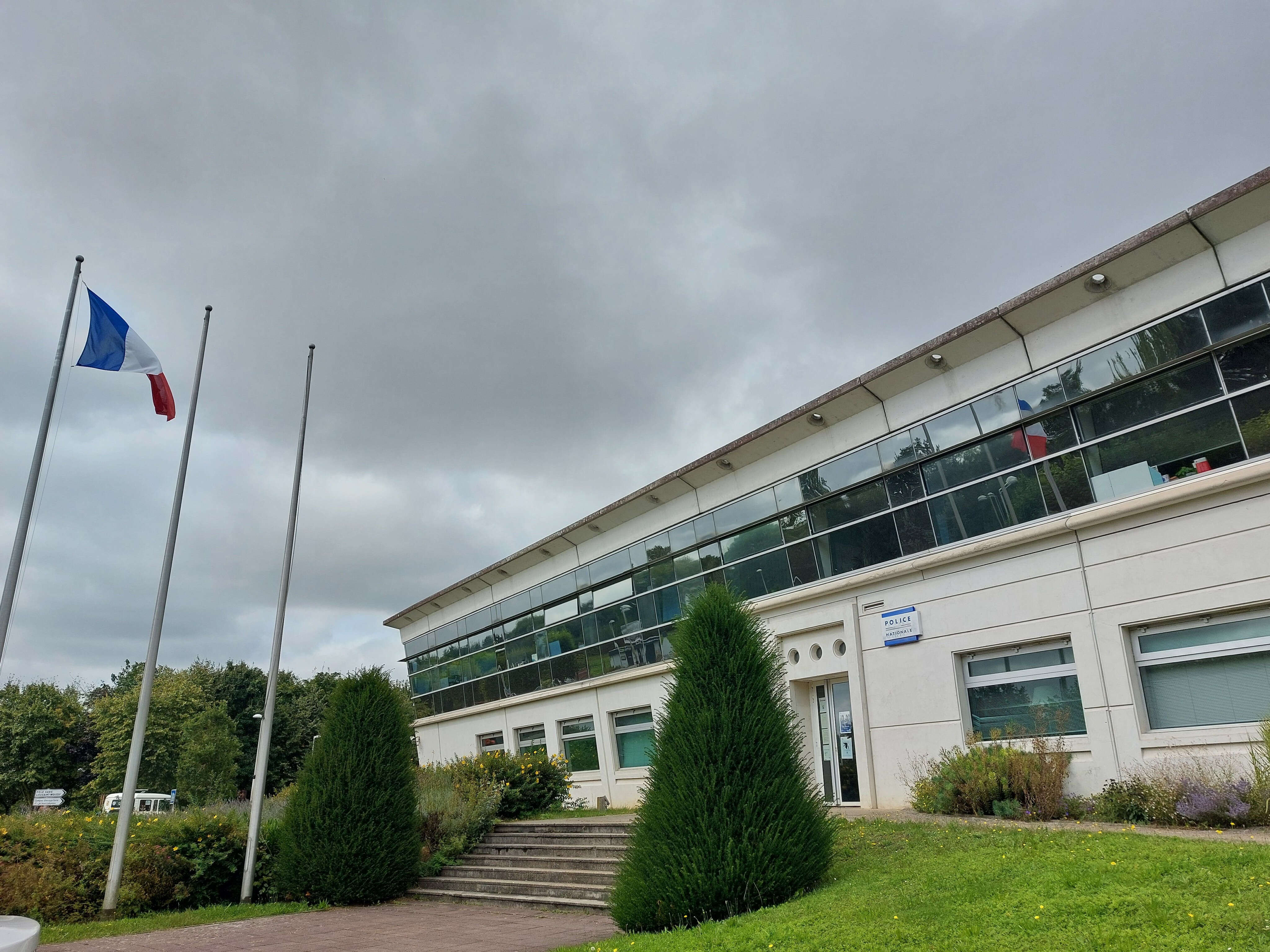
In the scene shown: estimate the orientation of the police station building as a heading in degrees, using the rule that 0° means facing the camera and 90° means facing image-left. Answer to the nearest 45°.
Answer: approximately 45°

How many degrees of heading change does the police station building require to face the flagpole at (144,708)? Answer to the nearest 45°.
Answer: approximately 45° to its right

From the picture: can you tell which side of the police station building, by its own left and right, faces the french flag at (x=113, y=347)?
front

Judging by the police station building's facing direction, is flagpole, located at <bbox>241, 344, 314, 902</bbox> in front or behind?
in front

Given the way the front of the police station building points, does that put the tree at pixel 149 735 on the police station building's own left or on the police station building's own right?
on the police station building's own right

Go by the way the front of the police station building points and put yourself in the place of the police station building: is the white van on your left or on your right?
on your right

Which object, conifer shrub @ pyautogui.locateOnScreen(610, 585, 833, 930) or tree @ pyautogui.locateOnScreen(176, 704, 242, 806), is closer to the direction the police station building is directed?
the conifer shrub

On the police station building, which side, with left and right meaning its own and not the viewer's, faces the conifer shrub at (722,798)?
front

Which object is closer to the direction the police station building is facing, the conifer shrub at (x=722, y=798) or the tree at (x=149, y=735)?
the conifer shrub
